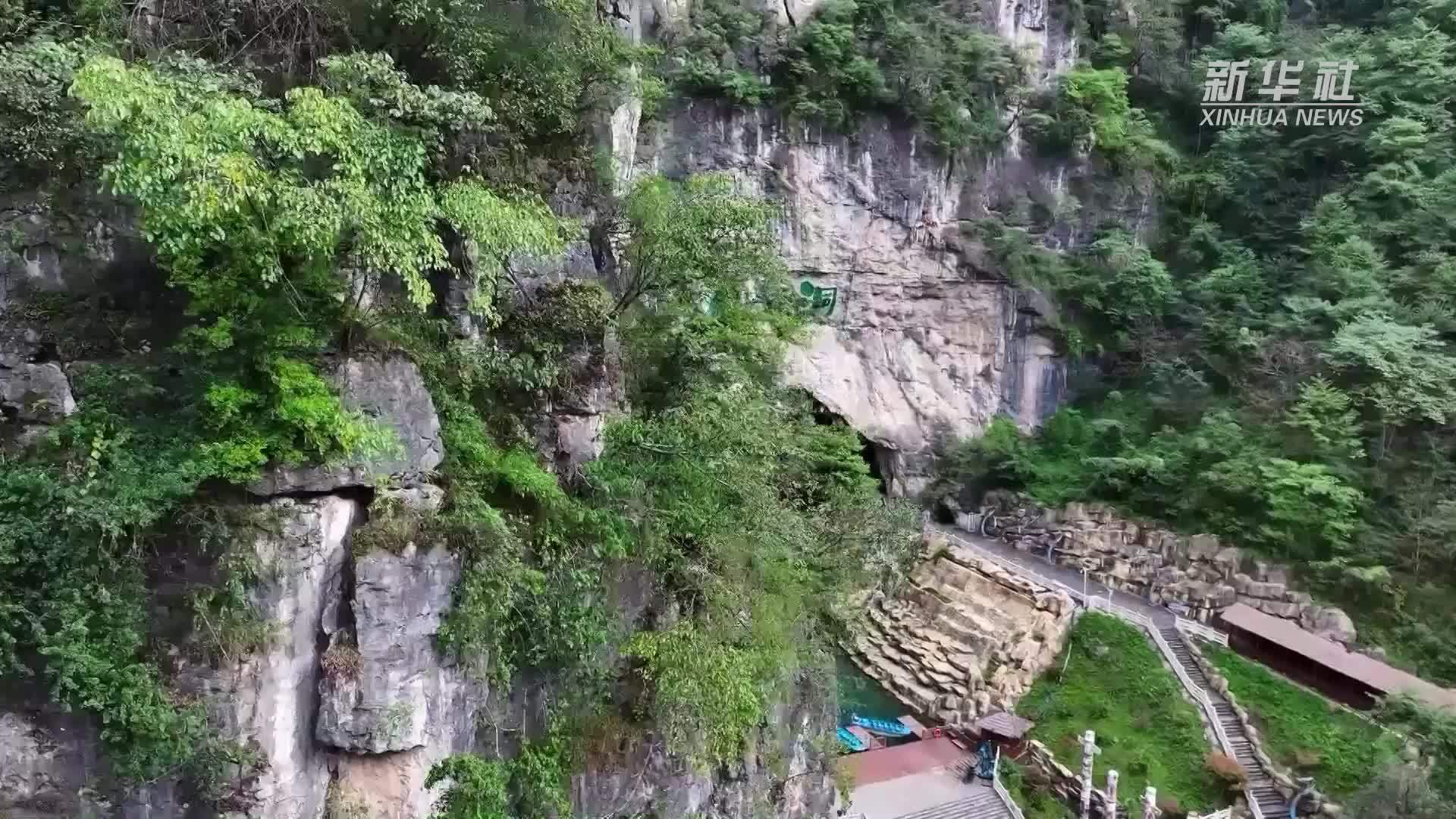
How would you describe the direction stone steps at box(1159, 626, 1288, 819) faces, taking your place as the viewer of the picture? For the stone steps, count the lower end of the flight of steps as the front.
facing the viewer

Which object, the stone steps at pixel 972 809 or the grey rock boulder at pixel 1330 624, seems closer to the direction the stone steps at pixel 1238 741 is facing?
the stone steps

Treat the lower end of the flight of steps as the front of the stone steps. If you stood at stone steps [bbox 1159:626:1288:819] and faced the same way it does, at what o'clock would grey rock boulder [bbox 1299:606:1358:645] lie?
The grey rock boulder is roughly at 7 o'clock from the stone steps.
